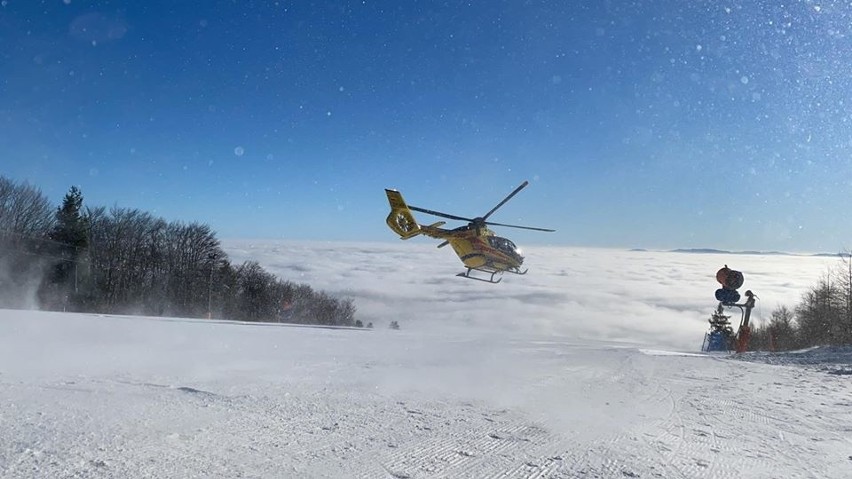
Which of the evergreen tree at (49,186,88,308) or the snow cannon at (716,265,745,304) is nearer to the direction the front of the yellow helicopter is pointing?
the snow cannon

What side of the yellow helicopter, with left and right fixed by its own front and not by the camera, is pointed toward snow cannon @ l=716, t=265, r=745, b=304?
front

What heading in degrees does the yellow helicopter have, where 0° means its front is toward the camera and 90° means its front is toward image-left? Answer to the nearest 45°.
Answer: approximately 315°

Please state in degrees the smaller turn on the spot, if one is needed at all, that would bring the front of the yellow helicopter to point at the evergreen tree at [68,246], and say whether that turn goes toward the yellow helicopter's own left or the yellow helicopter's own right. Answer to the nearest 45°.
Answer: approximately 180°
